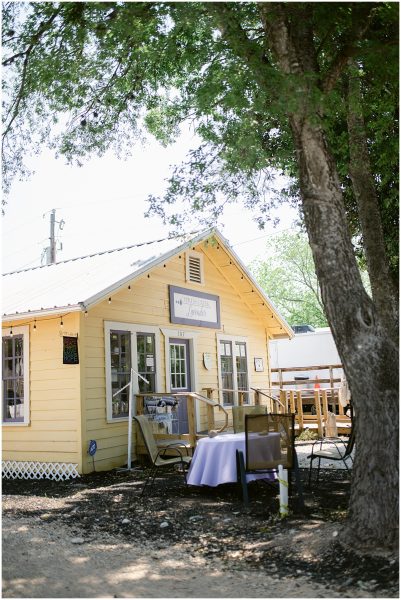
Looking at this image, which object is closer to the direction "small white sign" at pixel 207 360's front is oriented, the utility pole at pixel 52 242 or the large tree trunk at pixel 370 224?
the large tree trunk

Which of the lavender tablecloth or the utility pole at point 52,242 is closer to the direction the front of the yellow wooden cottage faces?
the lavender tablecloth

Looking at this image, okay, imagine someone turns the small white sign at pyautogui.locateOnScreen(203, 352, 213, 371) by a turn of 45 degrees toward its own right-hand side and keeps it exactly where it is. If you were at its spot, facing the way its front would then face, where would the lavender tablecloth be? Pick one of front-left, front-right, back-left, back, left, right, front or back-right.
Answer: front

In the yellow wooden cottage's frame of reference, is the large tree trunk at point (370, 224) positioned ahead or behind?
ahead

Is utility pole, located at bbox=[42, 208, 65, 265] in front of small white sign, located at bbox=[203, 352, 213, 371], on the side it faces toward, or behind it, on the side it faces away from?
behind

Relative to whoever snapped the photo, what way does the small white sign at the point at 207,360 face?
facing the viewer and to the right of the viewer

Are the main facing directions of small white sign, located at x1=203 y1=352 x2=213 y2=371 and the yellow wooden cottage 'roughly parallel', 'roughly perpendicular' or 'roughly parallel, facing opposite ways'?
roughly parallel
